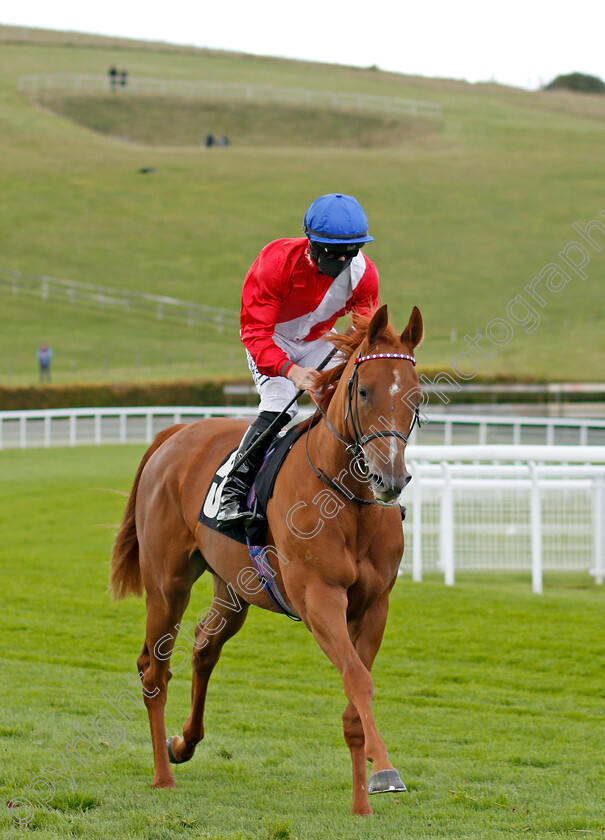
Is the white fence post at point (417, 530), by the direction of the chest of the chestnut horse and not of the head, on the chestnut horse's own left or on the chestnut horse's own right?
on the chestnut horse's own left

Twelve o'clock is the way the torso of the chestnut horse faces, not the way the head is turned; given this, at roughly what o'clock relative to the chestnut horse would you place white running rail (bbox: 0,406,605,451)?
The white running rail is roughly at 7 o'clock from the chestnut horse.

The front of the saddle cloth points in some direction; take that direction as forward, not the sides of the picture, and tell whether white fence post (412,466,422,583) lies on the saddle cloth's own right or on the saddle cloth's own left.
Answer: on the saddle cloth's own left

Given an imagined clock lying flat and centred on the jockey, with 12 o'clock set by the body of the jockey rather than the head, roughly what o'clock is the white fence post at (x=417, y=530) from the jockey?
The white fence post is roughly at 8 o'clock from the jockey.

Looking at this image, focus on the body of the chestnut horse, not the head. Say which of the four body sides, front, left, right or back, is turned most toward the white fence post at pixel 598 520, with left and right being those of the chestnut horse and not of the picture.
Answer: left

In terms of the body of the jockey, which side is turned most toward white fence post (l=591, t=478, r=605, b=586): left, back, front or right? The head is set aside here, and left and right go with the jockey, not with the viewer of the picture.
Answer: left

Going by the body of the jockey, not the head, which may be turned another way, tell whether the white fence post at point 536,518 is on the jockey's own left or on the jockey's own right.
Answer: on the jockey's own left

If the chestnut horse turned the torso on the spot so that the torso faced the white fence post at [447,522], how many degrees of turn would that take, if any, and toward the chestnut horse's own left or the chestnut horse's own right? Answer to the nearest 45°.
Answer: approximately 135° to the chestnut horse's own left

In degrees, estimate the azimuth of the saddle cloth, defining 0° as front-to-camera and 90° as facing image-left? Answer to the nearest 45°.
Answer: approximately 315°
